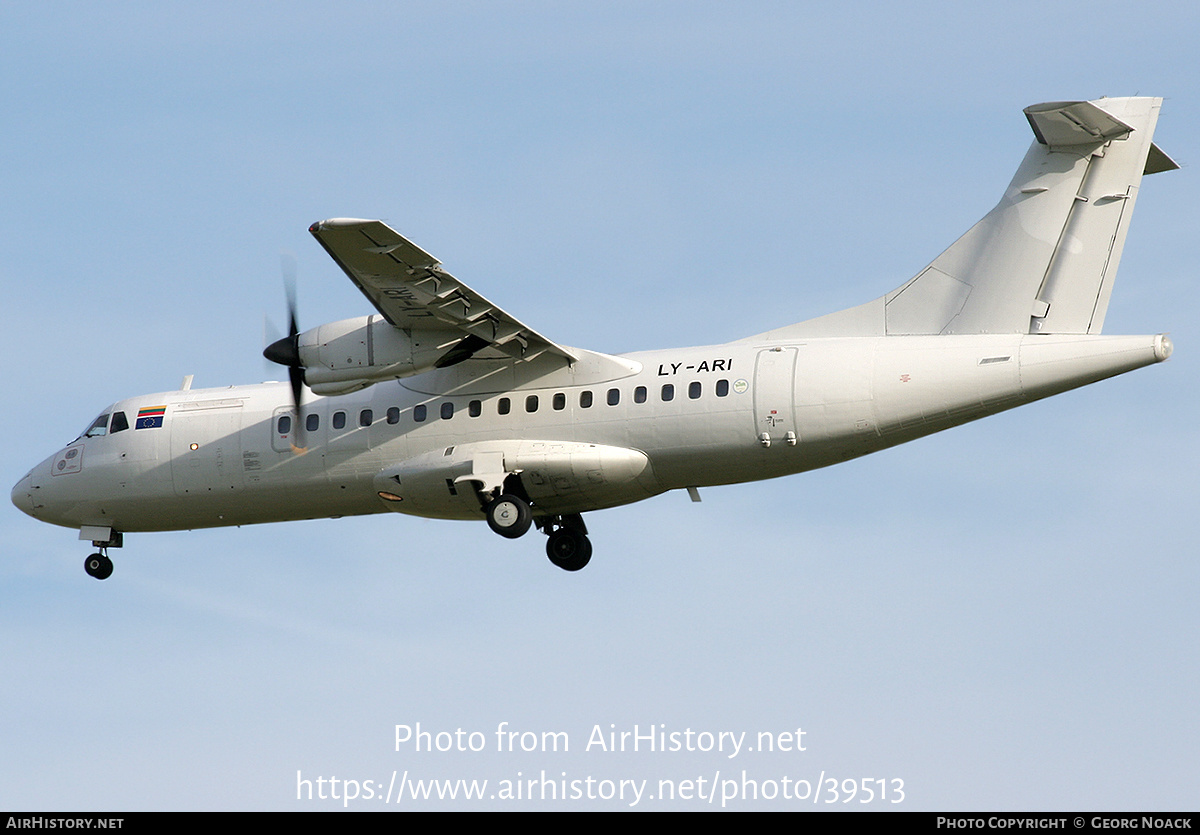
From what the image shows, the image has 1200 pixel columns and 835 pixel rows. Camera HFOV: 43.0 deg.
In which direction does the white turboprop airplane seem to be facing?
to the viewer's left
